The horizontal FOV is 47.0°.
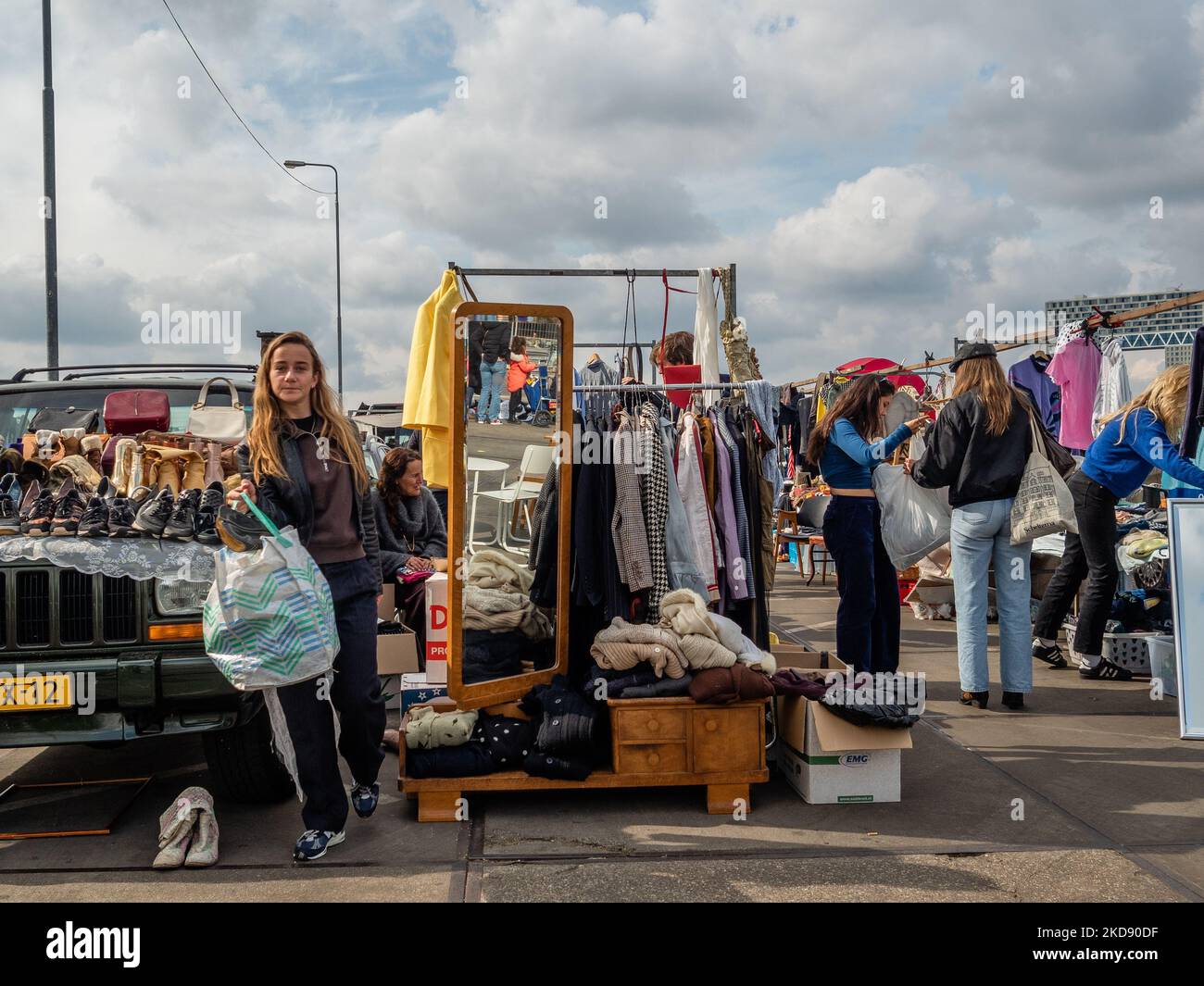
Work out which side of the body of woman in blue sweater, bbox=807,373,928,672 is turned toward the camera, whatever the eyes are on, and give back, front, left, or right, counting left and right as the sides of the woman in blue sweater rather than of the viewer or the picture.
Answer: right

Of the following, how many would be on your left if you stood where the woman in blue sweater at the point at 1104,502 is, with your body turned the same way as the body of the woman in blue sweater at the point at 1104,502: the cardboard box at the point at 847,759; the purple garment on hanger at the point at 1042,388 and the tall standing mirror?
1

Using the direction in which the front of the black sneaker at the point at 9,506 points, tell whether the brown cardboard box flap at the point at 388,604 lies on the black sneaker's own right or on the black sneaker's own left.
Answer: on the black sneaker's own left

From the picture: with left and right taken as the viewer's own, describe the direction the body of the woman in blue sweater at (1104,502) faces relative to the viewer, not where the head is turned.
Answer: facing to the right of the viewer

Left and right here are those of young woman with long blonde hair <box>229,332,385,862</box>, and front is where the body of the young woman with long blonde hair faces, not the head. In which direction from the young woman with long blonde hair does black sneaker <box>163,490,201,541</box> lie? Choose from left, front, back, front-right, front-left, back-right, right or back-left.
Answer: back-right

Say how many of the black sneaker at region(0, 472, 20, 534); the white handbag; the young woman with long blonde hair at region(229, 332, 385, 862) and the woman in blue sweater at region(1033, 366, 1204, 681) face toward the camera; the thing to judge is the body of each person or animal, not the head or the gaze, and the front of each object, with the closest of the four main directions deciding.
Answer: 3
